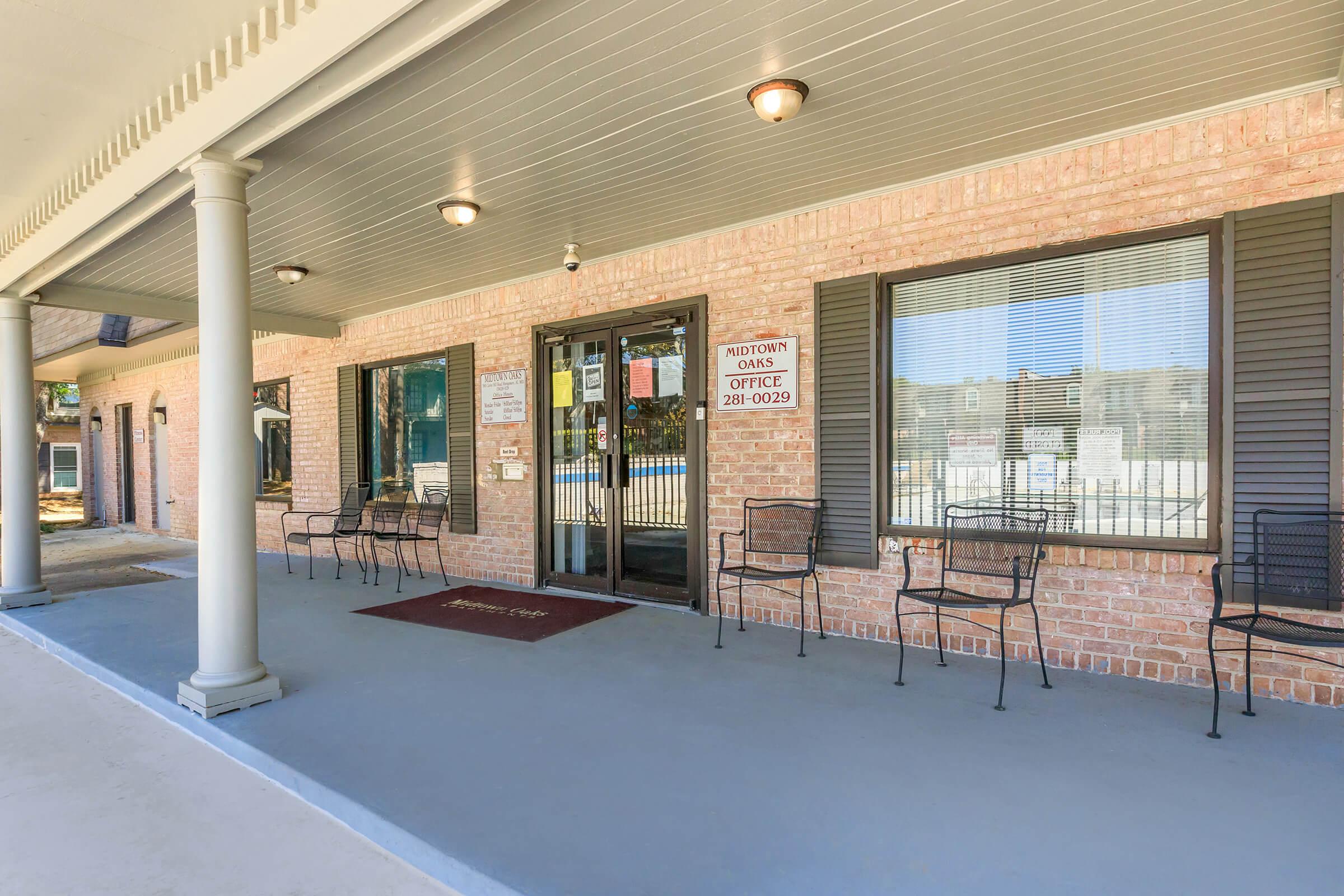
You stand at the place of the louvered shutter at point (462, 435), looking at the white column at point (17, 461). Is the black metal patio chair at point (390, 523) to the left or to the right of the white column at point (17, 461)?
right

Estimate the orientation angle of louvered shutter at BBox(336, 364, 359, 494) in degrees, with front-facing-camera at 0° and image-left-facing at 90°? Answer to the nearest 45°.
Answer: approximately 45°

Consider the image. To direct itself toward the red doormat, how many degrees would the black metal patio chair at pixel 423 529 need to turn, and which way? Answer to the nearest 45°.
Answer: approximately 45° to its left

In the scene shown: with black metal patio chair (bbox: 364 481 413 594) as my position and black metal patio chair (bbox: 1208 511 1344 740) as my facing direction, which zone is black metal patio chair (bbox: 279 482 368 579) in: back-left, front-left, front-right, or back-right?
back-right

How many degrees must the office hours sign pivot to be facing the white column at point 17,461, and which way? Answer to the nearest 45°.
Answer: approximately 45° to its right

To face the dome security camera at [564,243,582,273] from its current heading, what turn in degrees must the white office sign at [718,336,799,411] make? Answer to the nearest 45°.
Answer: approximately 45° to its right

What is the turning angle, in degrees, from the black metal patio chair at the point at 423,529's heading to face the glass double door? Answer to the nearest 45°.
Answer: approximately 90° to its left

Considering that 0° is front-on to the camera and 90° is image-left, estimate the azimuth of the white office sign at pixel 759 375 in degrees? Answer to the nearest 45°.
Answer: approximately 45°

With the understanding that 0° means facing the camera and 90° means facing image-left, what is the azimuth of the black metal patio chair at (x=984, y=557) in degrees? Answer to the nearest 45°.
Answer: approximately 45°
